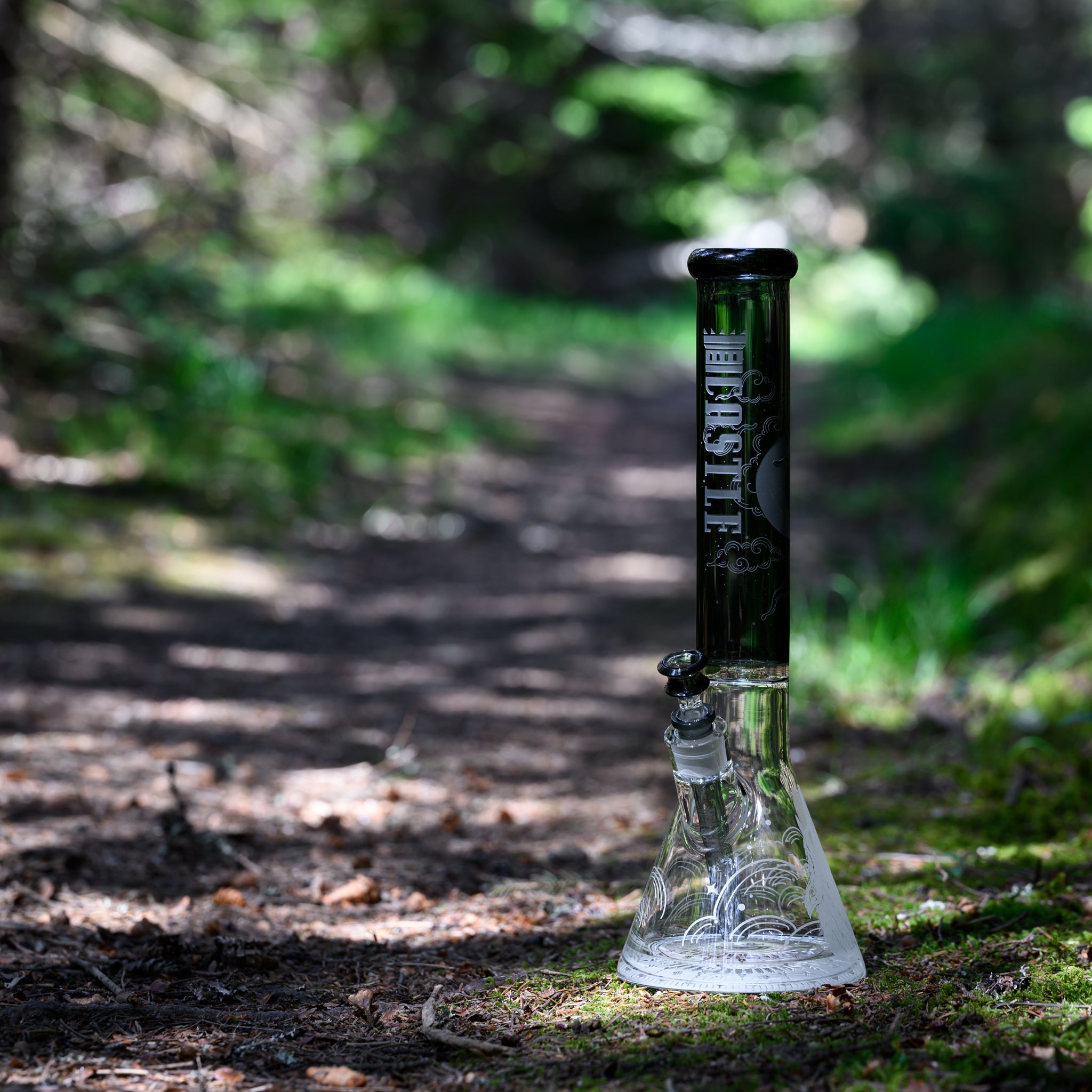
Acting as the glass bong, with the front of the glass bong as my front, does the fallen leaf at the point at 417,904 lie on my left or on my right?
on my right

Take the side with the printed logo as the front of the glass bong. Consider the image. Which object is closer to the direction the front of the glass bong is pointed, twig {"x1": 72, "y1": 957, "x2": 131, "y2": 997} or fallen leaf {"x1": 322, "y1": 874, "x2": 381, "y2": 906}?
the twig

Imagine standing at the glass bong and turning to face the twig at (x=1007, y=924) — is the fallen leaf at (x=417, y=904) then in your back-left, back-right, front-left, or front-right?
back-left
